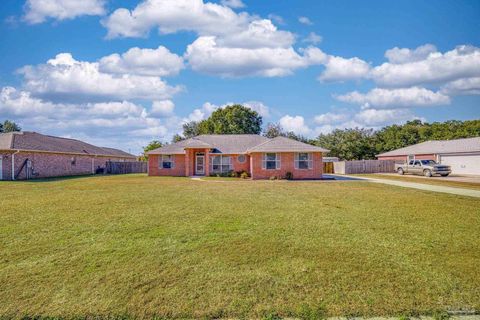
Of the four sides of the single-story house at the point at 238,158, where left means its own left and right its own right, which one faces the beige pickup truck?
left

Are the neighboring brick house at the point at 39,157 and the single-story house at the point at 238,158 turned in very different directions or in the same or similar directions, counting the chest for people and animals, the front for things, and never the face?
same or similar directions

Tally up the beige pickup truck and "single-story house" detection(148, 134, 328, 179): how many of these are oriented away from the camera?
0

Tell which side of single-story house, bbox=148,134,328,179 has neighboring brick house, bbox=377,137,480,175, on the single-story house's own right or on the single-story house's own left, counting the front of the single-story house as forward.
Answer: on the single-story house's own left

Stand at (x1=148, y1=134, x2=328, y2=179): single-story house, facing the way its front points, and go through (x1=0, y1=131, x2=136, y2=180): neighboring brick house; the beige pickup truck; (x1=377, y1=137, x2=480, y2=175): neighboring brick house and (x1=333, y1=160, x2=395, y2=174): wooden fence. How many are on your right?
1

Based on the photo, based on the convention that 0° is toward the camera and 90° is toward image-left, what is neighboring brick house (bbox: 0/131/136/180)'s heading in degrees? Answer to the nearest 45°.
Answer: approximately 45°

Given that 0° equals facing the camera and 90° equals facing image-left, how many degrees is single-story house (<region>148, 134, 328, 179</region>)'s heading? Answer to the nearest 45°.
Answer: approximately 0°

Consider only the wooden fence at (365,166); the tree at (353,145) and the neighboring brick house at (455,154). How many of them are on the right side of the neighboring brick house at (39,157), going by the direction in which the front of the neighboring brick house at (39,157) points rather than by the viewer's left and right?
0
